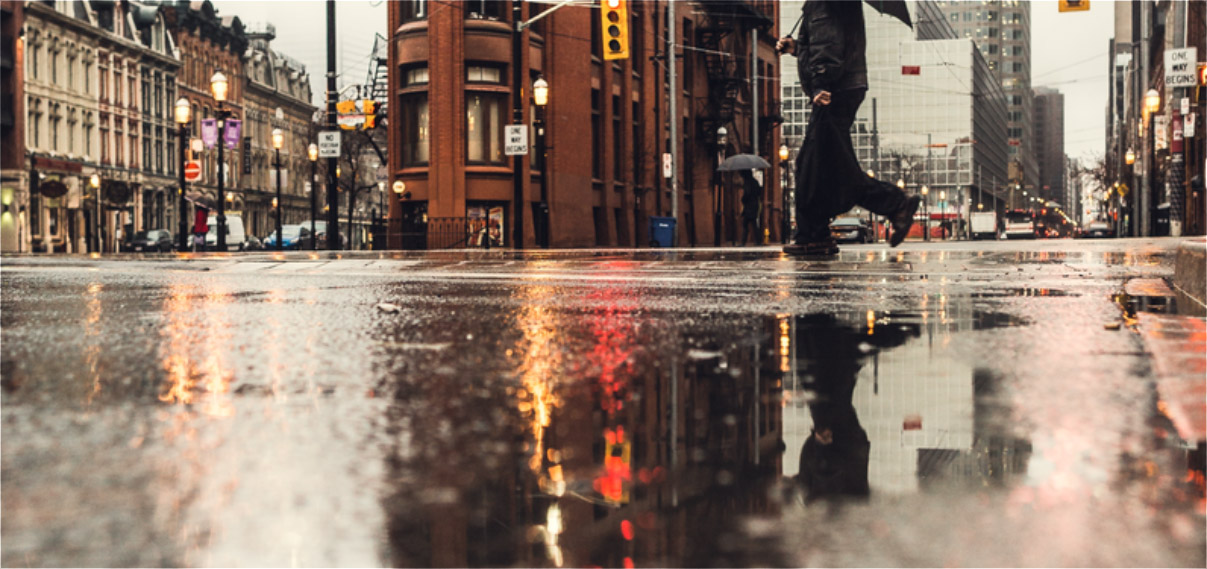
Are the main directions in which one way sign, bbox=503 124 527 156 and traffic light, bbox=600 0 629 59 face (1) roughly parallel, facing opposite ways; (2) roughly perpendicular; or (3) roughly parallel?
roughly parallel

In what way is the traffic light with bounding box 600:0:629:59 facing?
toward the camera

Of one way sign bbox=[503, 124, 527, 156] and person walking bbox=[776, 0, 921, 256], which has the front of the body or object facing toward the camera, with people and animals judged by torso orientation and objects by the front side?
the one way sign

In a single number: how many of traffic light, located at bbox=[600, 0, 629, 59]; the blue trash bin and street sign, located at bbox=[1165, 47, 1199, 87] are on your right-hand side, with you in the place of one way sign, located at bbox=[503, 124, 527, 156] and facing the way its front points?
0

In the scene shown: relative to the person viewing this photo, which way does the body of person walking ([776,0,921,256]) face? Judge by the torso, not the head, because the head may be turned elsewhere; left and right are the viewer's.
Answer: facing to the left of the viewer

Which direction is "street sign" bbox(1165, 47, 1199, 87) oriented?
toward the camera

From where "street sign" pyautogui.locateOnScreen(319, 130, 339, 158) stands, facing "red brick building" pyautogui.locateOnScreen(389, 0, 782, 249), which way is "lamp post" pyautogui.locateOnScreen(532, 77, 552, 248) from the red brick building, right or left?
right

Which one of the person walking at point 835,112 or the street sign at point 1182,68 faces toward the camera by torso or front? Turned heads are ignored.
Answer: the street sign

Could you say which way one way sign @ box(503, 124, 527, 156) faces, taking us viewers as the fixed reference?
facing the viewer

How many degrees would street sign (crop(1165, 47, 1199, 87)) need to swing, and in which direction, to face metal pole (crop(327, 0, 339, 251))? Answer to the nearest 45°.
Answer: approximately 45° to its right
